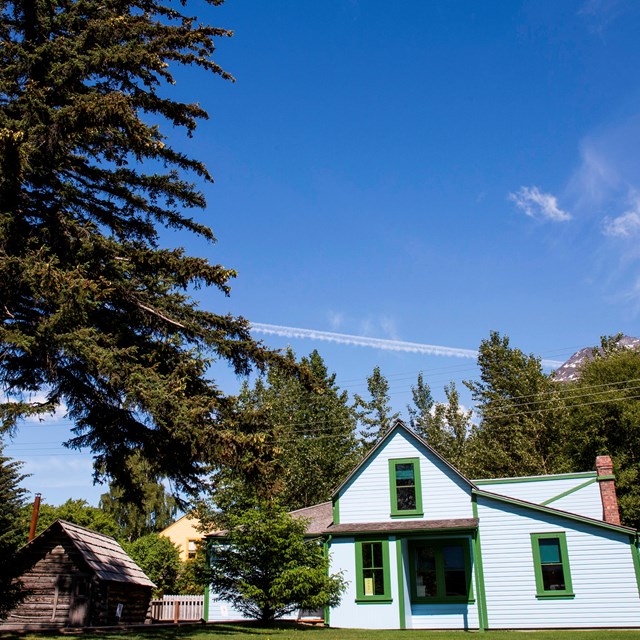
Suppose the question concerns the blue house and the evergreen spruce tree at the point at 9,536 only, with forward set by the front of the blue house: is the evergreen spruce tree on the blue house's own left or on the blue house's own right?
on the blue house's own right

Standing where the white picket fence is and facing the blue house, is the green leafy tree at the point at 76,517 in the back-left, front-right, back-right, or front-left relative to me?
back-left

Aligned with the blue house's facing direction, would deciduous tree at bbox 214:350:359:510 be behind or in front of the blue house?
behind

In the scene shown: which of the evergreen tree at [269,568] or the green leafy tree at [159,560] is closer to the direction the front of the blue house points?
the evergreen tree

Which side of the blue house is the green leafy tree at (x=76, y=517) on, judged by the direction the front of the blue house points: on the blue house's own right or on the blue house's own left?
on the blue house's own right

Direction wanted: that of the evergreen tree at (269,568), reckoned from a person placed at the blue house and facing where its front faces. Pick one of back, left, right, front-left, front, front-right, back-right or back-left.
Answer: front-right

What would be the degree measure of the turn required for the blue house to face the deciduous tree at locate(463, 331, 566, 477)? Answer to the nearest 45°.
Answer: approximately 180°

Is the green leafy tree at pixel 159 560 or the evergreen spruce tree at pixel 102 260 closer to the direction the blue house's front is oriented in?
the evergreen spruce tree

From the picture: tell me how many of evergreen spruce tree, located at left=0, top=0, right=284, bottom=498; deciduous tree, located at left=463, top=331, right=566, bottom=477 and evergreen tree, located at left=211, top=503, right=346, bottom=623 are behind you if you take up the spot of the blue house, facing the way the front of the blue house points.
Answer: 1

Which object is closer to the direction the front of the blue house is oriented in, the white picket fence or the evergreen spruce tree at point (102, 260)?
the evergreen spruce tree

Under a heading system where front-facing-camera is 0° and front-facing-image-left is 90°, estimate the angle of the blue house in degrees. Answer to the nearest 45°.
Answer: approximately 0°

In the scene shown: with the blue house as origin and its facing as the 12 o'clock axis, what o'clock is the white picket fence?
The white picket fence is roughly at 4 o'clock from the blue house.
